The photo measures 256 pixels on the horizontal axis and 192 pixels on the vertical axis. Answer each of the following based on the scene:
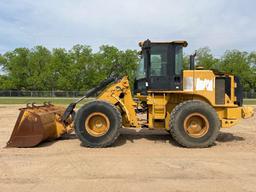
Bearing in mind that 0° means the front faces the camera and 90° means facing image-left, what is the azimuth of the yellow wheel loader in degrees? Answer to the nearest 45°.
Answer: approximately 90°

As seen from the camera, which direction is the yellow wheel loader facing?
to the viewer's left
